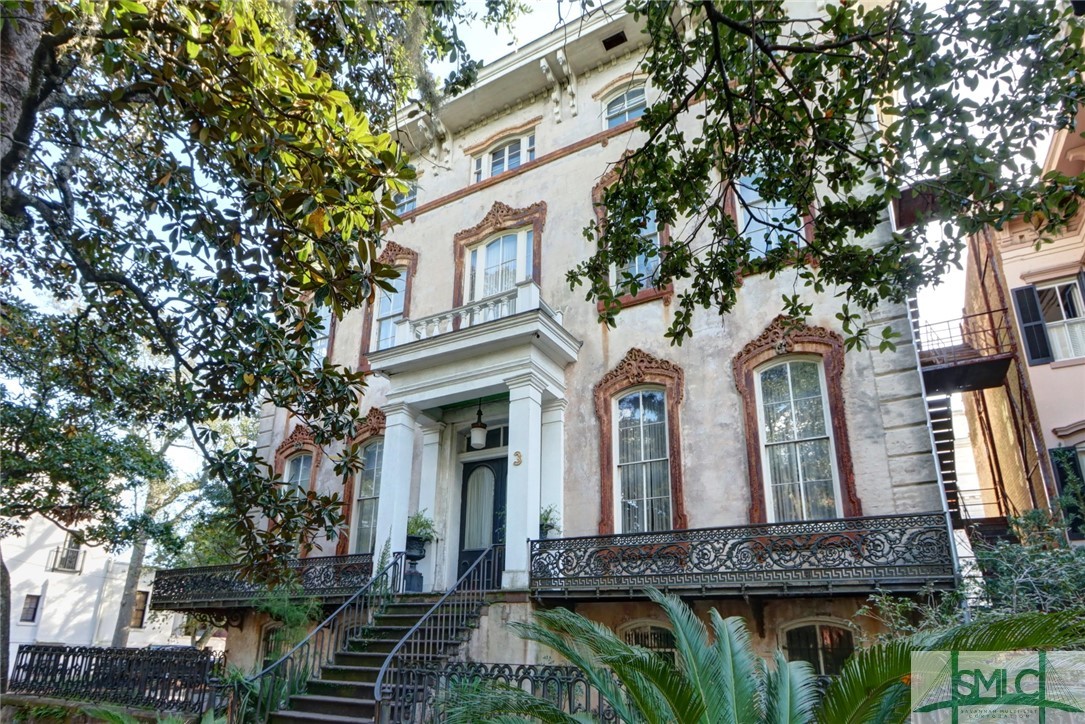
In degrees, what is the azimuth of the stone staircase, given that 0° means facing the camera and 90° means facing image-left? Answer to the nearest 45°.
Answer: approximately 45°

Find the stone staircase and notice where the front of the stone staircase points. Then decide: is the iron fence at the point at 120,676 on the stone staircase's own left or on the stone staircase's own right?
on the stone staircase's own right

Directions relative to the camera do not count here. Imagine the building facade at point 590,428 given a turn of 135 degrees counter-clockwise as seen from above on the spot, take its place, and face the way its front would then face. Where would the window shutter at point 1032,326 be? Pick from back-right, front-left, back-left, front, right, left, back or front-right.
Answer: front

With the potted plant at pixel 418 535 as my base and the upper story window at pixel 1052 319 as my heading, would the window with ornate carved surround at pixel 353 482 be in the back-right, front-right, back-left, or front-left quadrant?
back-left

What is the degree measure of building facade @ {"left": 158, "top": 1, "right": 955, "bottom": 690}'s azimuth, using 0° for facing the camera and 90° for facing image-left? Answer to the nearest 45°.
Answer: approximately 45°

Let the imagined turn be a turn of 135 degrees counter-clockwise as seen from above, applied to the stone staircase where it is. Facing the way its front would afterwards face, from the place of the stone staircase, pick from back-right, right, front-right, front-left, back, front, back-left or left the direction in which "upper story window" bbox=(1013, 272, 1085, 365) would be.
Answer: front

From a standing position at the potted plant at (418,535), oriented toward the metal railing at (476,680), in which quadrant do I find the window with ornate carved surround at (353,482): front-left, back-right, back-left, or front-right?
back-right

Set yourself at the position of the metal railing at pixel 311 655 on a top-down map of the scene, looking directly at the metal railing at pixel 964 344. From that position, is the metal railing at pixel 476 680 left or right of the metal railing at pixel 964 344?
right

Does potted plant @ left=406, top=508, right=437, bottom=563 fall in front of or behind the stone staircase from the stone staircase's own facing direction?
behind

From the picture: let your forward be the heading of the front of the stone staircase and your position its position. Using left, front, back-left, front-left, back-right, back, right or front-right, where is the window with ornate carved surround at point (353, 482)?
back-right

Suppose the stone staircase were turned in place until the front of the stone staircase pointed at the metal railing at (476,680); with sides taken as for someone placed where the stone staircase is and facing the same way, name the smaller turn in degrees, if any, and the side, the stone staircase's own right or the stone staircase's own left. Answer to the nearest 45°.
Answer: approximately 90° to the stone staircase's own left
